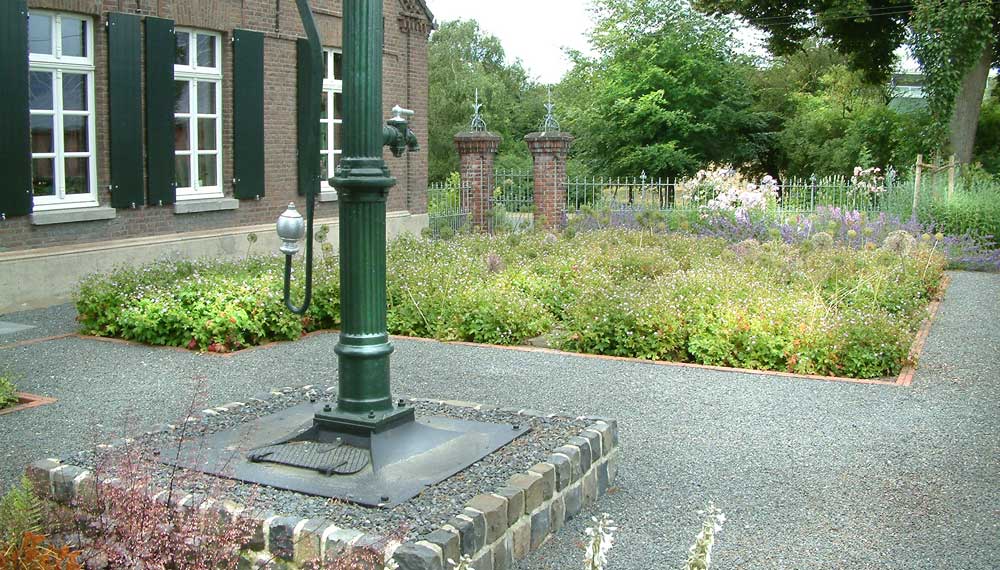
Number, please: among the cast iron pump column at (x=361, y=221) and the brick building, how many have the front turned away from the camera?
0

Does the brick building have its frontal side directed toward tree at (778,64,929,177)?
no

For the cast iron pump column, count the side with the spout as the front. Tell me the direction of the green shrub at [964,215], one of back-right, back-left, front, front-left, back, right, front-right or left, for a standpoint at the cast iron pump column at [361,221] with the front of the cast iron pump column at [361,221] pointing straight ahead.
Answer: front-left

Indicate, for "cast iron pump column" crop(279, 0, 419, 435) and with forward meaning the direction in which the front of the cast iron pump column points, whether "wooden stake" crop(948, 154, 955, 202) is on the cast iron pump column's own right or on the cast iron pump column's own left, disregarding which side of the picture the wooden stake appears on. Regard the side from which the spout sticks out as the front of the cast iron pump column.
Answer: on the cast iron pump column's own left

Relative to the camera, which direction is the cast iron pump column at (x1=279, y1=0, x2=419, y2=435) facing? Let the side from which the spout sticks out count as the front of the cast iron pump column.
to the viewer's right

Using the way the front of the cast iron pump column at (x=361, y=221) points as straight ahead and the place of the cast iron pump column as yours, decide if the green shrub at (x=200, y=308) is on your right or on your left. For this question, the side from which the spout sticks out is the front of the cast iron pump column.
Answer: on your left

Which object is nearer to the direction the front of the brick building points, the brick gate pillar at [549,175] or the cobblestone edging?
the cobblestone edging

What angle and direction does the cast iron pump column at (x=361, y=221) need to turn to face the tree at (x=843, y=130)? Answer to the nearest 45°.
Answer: approximately 45° to its left

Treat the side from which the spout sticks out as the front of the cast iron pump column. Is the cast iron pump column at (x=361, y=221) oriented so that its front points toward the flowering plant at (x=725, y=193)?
no

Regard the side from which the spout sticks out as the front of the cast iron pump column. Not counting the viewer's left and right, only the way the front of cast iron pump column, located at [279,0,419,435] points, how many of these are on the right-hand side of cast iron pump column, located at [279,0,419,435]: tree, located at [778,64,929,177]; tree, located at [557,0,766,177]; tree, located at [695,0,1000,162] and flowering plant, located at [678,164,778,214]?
0

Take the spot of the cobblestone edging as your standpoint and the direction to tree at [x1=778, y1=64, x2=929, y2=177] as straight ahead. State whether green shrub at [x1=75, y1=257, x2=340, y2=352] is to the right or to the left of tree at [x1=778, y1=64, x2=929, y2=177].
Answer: left

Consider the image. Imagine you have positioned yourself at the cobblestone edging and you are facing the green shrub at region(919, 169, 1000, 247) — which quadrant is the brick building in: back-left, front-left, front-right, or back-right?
front-left

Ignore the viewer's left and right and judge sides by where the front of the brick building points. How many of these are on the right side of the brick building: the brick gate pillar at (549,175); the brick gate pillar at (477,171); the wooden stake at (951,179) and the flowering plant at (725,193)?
0

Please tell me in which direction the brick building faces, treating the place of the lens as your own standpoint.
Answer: facing the viewer and to the right of the viewer
